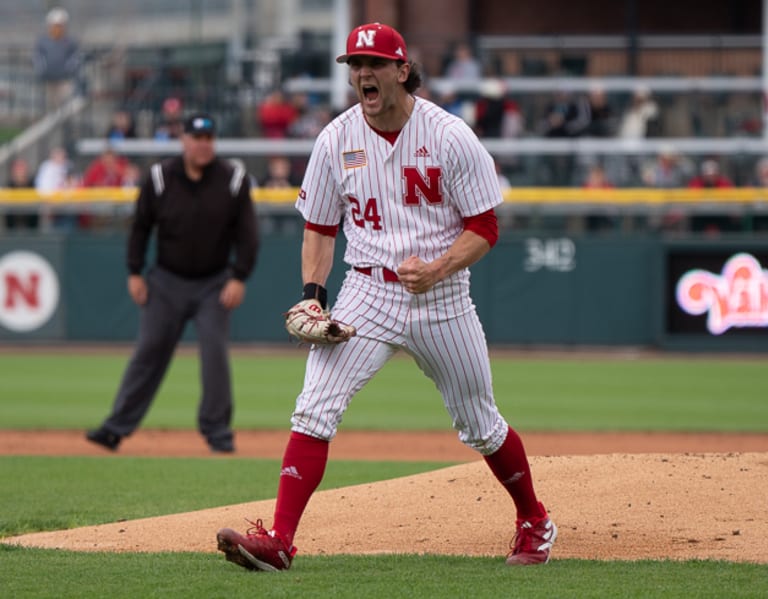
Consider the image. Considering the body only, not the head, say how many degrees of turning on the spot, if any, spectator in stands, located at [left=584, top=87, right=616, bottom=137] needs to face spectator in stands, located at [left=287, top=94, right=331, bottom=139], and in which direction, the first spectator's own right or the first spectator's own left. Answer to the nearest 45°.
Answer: approximately 90° to the first spectator's own right

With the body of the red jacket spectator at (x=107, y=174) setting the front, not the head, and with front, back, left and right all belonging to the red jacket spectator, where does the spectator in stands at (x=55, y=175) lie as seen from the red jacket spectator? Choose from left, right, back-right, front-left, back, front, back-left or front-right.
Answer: back-right

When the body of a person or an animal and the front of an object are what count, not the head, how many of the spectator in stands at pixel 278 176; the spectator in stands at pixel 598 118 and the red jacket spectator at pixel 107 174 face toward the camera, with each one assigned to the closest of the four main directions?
3

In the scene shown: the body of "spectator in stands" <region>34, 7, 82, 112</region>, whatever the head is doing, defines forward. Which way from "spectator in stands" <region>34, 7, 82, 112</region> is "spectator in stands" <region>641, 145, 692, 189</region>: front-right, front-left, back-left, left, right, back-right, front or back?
front-left

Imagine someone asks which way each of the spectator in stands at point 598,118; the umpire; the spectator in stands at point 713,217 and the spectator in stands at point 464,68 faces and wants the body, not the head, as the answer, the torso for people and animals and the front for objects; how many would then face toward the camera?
4

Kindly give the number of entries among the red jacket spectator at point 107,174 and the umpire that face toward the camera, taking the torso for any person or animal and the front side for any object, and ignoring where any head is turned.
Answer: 2

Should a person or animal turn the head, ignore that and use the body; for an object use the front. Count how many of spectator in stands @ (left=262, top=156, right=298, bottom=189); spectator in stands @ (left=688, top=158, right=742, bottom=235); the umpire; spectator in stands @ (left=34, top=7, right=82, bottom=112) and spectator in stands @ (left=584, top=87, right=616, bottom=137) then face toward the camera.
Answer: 5

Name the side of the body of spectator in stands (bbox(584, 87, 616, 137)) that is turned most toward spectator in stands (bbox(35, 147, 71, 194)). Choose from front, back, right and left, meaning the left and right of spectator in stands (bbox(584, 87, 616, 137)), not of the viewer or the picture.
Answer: right

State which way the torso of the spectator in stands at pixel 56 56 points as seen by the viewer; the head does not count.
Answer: toward the camera

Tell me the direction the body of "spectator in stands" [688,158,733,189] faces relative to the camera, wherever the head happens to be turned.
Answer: toward the camera

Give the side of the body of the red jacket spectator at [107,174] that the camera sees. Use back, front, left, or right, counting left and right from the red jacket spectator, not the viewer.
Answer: front

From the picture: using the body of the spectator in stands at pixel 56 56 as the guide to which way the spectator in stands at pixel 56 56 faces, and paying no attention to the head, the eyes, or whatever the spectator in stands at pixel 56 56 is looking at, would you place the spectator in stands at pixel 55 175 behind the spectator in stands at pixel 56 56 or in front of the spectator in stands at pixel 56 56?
in front

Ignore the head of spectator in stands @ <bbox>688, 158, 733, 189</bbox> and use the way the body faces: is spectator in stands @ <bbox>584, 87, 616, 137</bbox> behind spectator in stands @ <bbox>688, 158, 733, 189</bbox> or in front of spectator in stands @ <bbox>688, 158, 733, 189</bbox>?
behind

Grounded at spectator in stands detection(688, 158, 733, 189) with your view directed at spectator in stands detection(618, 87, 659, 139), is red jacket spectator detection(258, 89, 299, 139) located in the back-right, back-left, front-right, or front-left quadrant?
front-left

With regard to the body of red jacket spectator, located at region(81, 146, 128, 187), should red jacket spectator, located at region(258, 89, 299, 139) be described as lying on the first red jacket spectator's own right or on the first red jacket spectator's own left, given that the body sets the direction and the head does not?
on the first red jacket spectator's own left

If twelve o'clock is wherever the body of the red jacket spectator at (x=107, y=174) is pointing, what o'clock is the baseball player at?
The baseball player is roughly at 12 o'clock from the red jacket spectator.
